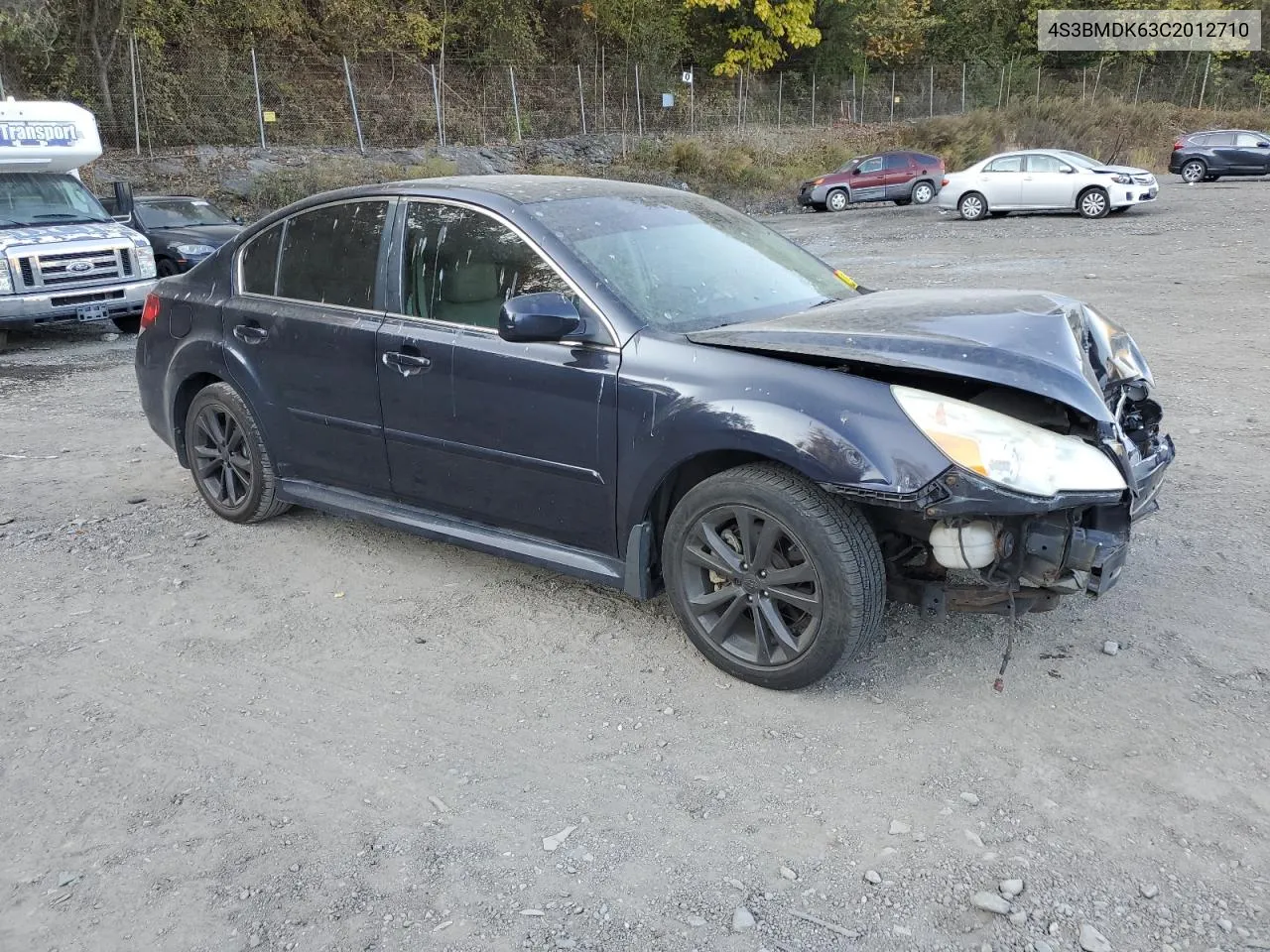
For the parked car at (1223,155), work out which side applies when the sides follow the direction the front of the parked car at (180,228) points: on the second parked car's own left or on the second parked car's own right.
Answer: on the second parked car's own left

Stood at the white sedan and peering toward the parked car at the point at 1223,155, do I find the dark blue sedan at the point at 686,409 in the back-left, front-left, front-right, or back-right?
back-right

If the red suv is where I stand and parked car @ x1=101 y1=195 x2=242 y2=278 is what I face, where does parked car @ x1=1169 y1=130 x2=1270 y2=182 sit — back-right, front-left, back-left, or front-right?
back-left

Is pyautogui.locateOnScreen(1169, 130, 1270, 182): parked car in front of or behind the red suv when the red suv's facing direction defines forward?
behind

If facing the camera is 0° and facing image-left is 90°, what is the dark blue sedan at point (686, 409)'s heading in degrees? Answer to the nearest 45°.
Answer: approximately 315°

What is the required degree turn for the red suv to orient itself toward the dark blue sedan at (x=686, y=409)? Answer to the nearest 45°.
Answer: approximately 45° to its left

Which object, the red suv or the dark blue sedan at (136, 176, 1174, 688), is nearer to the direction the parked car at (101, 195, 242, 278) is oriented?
the dark blue sedan

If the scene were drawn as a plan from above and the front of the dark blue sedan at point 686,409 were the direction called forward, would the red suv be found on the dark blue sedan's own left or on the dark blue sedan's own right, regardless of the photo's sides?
on the dark blue sedan's own left

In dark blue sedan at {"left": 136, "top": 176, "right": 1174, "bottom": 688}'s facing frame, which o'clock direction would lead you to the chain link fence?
The chain link fence is roughly at 7 o'clock from the dark blue sedan.

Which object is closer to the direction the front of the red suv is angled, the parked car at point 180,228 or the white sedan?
the parked car

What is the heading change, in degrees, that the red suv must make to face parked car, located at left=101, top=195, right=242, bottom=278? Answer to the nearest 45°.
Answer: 0° — it already faces it
